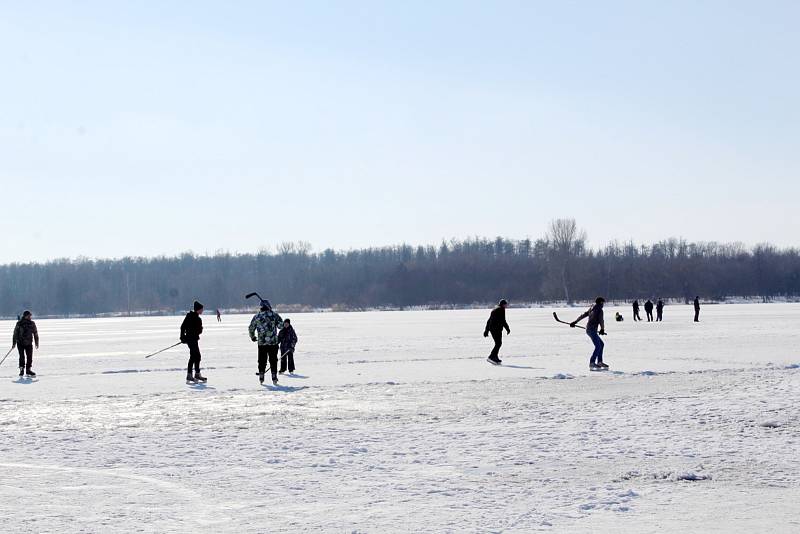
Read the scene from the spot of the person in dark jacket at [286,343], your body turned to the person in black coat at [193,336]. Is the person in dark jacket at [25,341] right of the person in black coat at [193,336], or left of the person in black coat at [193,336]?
right

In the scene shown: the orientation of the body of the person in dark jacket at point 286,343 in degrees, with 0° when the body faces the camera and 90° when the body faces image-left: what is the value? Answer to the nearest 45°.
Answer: approximately 0°

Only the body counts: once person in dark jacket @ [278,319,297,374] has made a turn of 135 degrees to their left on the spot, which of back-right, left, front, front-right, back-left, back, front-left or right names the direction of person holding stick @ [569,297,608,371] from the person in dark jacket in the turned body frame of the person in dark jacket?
front-right

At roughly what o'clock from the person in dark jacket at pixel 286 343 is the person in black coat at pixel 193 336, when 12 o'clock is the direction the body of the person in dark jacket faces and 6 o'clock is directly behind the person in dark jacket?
The person in black coat is roughly at 2 o'clock from the person in dark jacket.
